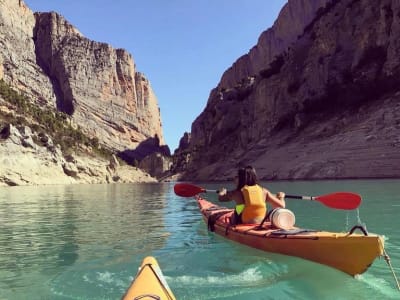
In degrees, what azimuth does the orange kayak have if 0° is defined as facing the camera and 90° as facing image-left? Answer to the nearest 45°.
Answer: approximately 135°

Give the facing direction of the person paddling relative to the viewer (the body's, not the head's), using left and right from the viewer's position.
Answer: facing away from the viewer and to the left of the viewer

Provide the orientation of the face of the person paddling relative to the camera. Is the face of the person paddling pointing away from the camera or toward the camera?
away from the camera
